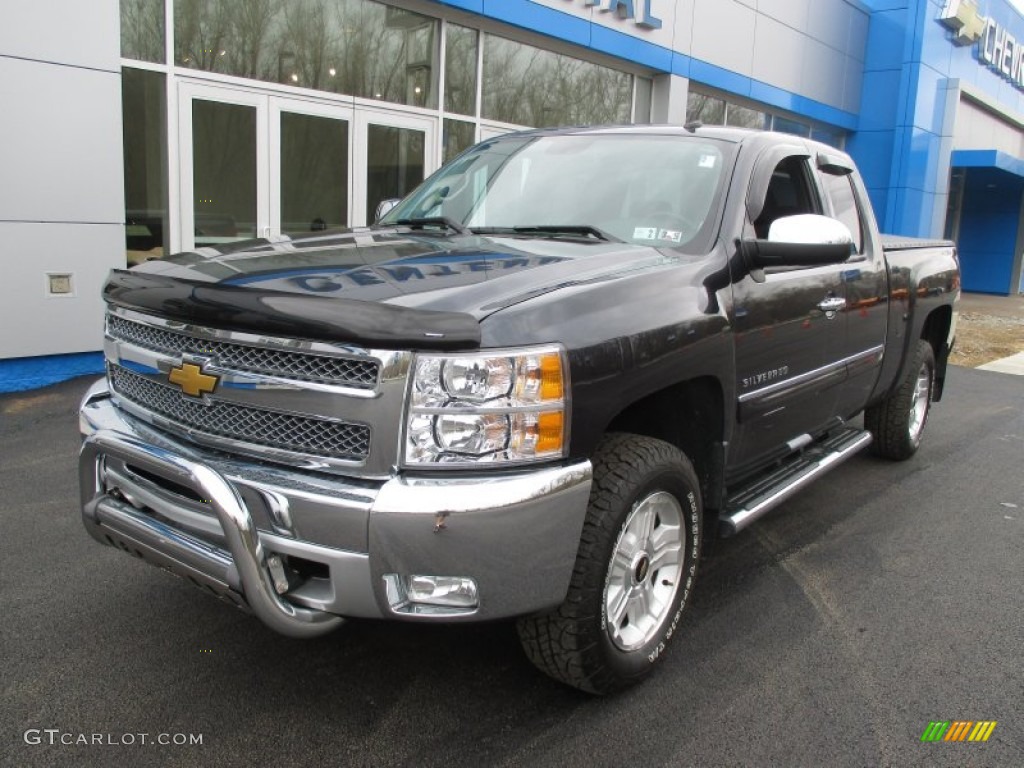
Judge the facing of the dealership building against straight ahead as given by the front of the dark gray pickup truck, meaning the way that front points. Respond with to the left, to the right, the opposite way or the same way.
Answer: to the left

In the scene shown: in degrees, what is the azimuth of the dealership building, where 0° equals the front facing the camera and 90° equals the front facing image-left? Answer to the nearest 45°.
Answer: approximately 315°

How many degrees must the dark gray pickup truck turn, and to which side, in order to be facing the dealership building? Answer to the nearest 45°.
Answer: approximately 135° to its right

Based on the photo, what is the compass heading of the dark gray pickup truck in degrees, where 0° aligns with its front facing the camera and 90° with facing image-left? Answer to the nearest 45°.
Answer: approximately 45°

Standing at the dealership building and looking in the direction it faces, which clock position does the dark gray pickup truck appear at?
The dark gray pickup truck is roughly at 1 o'clock from the dealership building.

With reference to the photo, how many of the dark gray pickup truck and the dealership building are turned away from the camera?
0
